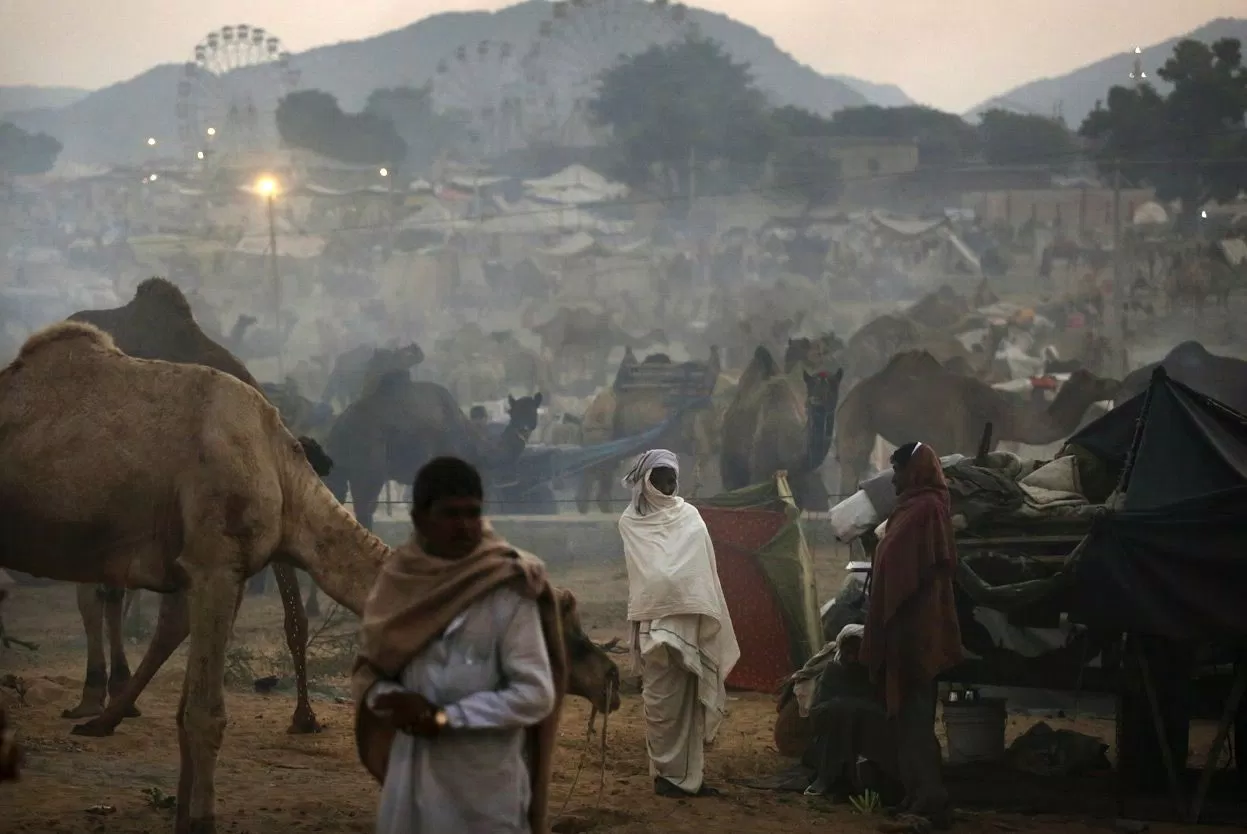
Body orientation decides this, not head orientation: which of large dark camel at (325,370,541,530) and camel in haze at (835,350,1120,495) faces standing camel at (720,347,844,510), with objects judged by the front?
the large dark camel

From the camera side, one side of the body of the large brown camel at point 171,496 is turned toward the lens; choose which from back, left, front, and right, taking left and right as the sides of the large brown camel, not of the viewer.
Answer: right

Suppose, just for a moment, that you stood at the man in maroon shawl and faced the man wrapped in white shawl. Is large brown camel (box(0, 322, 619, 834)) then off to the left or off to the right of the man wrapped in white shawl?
left

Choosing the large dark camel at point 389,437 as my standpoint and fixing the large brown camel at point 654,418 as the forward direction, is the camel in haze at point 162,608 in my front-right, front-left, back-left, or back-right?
back-right

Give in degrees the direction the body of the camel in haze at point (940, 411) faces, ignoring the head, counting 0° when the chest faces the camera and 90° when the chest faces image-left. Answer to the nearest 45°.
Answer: approximately 270°

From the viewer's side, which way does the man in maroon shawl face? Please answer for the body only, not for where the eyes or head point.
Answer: to the viewer's left

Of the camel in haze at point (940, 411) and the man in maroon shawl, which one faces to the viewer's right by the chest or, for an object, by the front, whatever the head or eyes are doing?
the camel in haze

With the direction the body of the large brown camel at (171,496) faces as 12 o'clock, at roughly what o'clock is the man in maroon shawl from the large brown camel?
The man in maroon shawl is roughly at 12 o'clock from the large brown camel.

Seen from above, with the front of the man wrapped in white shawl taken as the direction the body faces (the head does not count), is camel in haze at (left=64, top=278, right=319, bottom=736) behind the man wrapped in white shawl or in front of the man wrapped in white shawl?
behind

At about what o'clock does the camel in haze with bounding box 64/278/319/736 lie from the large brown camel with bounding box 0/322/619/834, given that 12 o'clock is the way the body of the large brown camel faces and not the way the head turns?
The camel in haze is roughly at 9 o'clock from the large brown camel.

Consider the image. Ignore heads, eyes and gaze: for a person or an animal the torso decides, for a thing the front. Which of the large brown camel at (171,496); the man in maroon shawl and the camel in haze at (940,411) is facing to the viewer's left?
the man in maroon shawl

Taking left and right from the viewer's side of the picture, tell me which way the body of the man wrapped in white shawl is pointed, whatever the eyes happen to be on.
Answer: facing the viewer and to the right of the viewer

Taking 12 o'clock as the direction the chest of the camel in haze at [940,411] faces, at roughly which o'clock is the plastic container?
The plastic container is roughly at 3 o'clock from the camel in haze.

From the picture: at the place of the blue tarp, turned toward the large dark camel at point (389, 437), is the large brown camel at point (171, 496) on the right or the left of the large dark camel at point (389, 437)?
left

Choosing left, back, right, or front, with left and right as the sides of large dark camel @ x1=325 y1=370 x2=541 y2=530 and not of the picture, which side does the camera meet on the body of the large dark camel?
right

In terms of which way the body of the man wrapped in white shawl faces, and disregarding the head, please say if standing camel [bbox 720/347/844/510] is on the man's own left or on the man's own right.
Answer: on the man's own left
